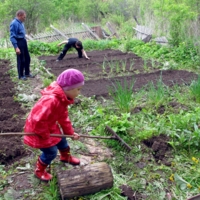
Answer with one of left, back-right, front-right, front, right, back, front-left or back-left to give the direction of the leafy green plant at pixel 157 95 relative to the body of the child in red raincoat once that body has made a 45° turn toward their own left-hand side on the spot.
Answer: front

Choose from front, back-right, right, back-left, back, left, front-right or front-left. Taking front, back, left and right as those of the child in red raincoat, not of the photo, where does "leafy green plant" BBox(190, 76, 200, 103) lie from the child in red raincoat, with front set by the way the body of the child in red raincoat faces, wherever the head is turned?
front-left

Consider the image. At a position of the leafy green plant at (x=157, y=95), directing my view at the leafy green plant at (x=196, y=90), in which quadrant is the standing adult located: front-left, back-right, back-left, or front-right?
back-left

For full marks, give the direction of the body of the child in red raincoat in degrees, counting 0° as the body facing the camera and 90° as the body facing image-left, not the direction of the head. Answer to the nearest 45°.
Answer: approximately 270°

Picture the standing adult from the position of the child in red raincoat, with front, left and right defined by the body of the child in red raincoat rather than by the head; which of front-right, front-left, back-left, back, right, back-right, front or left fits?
left

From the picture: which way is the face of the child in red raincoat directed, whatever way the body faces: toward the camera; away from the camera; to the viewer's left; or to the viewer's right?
to the viewer's right

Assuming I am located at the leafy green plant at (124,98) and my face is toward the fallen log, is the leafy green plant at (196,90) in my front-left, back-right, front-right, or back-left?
back-left
